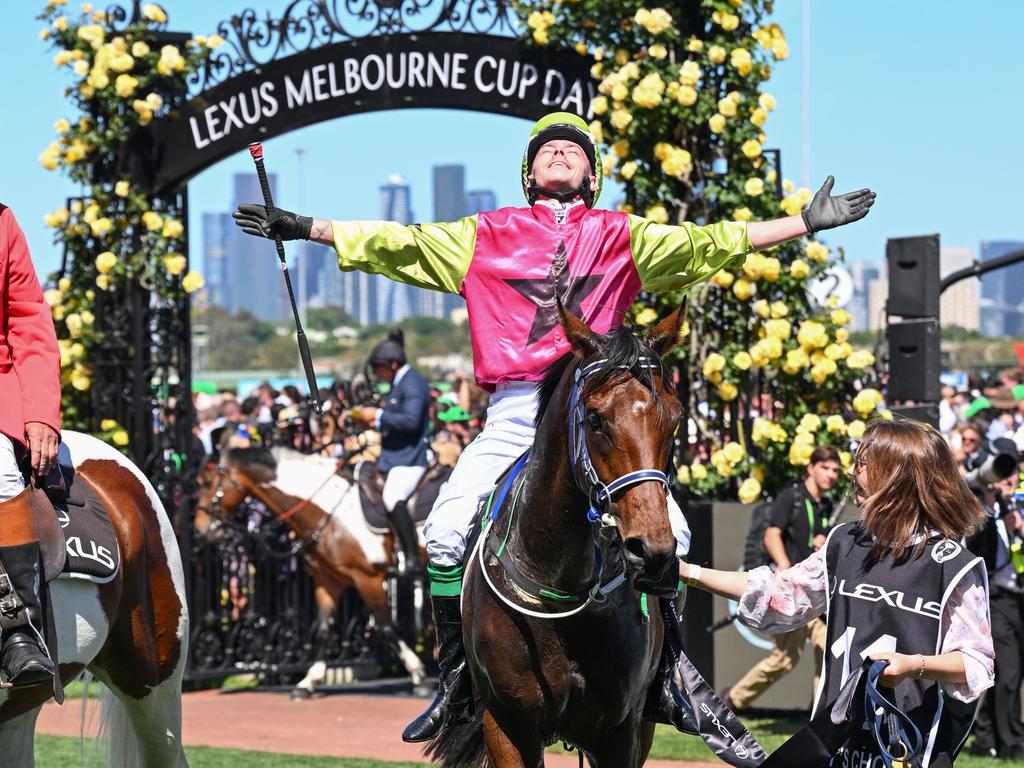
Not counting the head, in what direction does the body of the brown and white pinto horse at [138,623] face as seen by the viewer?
to the viewer's left

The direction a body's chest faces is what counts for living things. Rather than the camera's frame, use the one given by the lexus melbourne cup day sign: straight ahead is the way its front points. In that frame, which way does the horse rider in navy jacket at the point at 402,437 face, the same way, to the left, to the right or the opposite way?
to the right

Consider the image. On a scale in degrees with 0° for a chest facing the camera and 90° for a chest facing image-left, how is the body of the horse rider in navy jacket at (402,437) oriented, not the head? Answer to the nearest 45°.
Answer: approximately 90°

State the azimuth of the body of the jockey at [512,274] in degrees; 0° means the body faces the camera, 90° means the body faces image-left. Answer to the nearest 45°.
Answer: approximately 0°

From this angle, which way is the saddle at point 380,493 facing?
to the viewer's left

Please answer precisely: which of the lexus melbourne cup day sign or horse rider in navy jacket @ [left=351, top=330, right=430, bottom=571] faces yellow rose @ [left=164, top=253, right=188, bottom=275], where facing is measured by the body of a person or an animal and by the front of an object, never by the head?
the horse rider in navy jacket

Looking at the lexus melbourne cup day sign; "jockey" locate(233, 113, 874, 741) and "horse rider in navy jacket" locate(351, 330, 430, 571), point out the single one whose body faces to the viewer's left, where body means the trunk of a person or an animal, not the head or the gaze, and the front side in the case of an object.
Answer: "horse rider in navy jacket" locate(351, 330, 430, 571)
